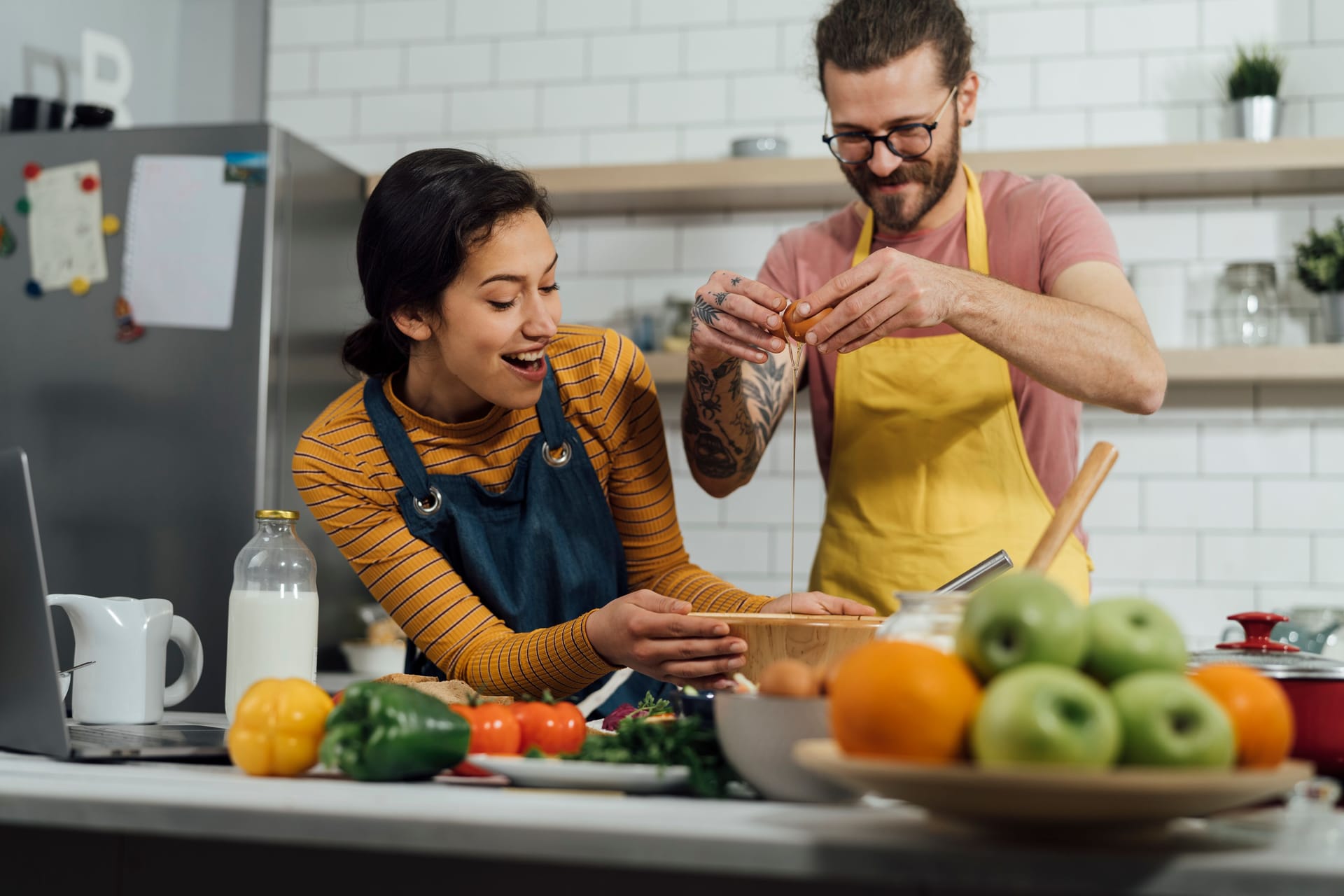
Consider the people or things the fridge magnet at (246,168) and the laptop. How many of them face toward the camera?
1

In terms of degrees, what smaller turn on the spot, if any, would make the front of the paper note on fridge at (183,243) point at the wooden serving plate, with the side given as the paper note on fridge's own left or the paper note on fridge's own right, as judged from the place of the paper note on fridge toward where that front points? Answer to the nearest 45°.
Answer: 0° — it already faces it

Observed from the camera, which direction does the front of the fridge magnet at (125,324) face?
facing the viewer

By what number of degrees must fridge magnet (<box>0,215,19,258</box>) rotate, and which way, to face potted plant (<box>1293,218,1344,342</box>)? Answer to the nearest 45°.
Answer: approximately 45° to its left

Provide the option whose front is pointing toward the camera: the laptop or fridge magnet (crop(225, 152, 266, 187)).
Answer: the fridge magnet

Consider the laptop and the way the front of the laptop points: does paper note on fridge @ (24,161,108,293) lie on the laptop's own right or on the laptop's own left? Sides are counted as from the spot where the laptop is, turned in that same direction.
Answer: on the laptop's own left

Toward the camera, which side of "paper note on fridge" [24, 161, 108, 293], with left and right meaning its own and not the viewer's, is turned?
front

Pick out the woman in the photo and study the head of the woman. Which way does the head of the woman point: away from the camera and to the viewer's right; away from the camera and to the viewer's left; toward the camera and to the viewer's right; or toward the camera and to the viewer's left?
toward the camera and to the viewer's right

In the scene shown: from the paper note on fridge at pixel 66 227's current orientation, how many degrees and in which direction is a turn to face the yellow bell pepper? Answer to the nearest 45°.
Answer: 0° — it already faces it

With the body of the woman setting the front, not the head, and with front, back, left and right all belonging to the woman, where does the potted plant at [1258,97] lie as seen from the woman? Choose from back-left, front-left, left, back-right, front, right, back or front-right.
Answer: left

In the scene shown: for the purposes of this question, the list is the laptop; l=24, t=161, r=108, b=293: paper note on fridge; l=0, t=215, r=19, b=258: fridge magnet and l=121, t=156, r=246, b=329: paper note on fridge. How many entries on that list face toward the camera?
3

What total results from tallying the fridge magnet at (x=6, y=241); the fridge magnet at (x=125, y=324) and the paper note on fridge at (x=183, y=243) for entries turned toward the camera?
3
